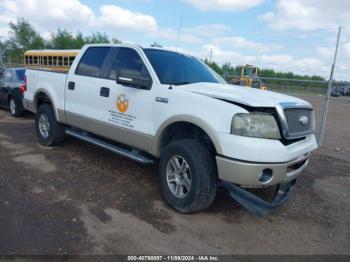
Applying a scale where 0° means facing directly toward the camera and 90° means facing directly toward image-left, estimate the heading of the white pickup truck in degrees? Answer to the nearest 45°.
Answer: approximately 315°

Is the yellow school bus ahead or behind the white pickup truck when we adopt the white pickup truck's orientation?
behind
